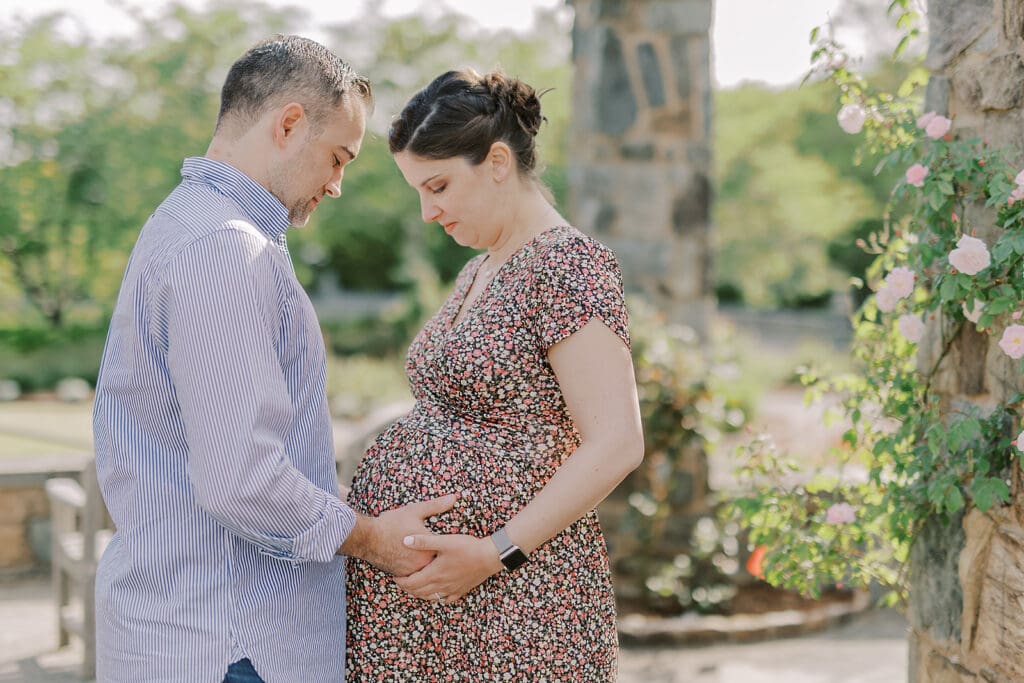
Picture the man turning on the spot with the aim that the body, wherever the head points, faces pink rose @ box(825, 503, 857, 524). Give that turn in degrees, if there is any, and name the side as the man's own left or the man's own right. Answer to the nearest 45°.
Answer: approximately 45° to the man's own left

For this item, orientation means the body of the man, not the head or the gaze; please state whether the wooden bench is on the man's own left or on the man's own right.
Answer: on the man's own left

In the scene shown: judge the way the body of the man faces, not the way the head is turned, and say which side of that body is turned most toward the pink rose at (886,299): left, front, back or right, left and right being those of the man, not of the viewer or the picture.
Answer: front

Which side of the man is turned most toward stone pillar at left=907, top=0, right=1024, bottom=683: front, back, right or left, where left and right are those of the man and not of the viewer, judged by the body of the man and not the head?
front

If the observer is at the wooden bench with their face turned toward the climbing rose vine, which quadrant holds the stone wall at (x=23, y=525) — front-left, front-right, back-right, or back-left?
back-left

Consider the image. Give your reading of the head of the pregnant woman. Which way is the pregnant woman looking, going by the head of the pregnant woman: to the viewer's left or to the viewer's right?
to the viewer's left

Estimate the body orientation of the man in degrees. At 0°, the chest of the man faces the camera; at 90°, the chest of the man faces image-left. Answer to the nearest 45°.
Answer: approximately 270°

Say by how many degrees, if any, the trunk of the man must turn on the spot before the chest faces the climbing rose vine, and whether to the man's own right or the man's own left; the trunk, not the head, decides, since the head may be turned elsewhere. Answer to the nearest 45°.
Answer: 0° — they already face it

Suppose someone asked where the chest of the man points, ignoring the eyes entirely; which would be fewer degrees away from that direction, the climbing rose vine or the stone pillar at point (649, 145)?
the climbing rose vine
